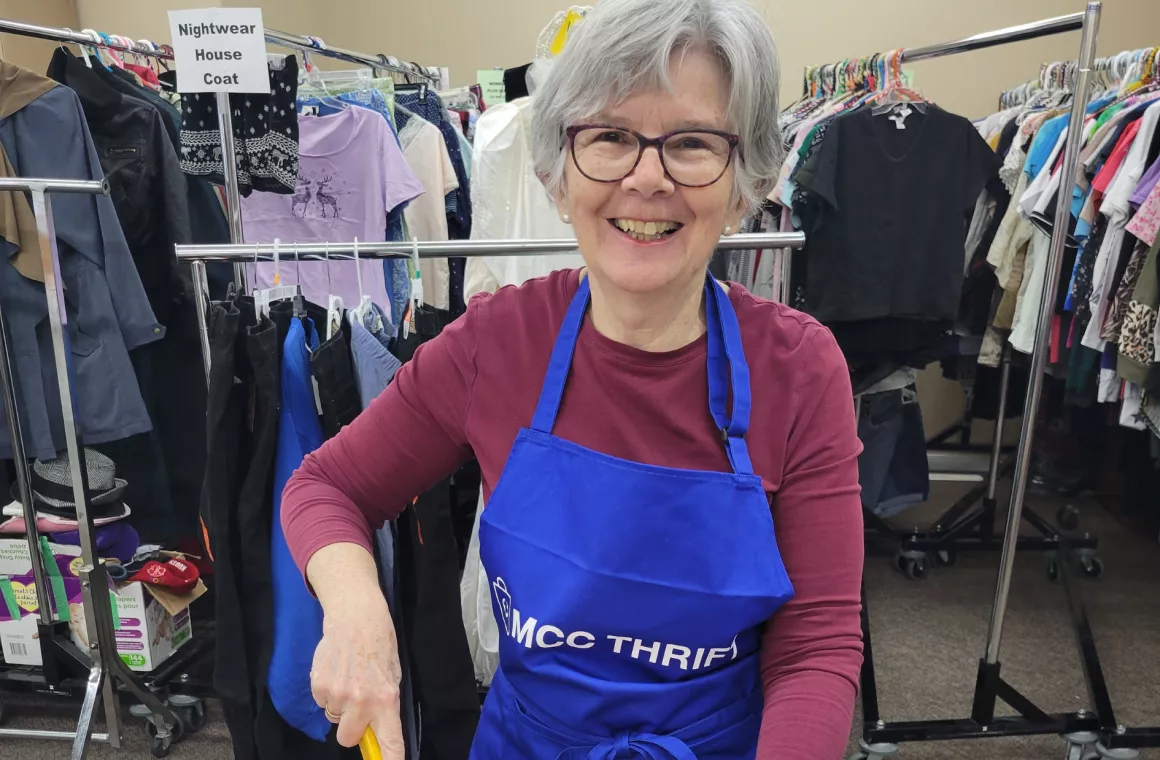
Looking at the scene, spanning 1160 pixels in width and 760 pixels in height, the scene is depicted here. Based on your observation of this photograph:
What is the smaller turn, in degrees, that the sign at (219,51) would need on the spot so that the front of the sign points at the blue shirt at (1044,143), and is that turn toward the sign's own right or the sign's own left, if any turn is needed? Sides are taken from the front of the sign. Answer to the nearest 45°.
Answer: approximately 90° to the sign's own left

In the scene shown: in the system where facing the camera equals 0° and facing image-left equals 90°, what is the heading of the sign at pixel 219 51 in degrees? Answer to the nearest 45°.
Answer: approximately 0°

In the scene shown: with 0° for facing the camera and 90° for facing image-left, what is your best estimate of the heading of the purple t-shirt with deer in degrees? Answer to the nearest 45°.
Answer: approximately 0°

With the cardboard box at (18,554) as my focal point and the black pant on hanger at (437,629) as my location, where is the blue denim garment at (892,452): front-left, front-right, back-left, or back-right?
back-right

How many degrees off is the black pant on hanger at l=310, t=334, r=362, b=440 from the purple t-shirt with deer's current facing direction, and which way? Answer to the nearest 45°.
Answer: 0° — it already faces it

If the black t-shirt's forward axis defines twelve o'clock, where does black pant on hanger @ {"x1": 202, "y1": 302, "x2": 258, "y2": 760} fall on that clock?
The black pant on hanger is roughly at 1 o'clock from the black t-shirt.

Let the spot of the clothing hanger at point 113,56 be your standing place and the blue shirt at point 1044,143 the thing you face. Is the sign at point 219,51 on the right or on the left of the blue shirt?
right

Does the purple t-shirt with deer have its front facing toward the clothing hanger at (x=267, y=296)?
yes
